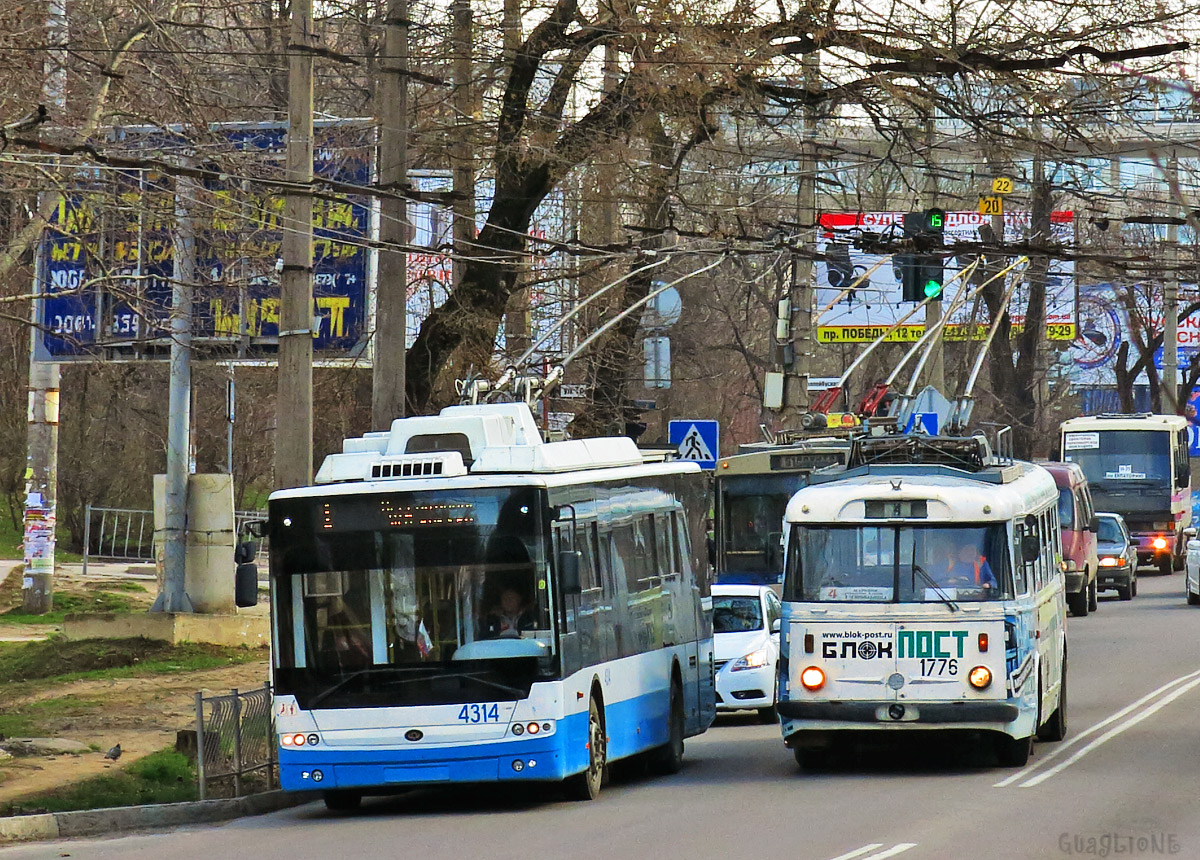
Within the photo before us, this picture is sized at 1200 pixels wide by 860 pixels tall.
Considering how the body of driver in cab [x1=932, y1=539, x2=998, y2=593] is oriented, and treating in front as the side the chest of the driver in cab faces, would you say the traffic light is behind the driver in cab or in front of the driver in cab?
behind

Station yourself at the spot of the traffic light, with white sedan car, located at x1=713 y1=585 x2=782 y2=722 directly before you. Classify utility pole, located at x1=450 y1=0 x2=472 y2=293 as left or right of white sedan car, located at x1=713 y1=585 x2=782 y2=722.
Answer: right

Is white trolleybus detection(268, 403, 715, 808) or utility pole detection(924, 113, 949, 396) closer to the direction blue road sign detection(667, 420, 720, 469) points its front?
the white trolleybus

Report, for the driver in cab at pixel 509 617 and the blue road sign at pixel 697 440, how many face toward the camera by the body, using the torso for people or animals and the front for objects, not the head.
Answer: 2

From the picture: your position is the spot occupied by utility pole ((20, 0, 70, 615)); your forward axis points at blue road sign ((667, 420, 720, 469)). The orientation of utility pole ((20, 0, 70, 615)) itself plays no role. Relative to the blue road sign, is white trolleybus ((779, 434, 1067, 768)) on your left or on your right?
right

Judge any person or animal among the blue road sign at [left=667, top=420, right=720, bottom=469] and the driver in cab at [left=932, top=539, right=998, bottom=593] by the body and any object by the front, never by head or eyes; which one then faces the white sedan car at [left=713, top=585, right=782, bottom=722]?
the blue road sign

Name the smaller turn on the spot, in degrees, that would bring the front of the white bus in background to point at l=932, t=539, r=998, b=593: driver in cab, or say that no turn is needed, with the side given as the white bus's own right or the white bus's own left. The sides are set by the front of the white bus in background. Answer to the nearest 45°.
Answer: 0° — it already faces them
